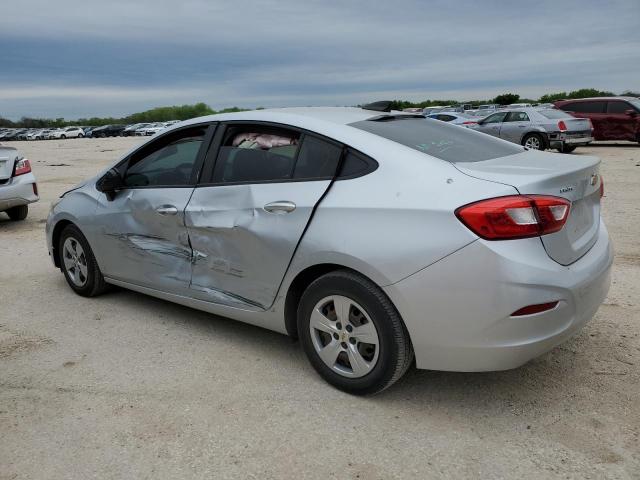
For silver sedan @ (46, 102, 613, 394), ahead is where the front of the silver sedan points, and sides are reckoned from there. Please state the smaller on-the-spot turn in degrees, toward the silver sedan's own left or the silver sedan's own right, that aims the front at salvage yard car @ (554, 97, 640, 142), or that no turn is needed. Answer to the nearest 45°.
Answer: approximately 90° to the silver sedan's own right

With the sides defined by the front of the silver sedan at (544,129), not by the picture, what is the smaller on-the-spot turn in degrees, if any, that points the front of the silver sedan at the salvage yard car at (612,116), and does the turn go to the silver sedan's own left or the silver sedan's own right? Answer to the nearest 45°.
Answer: approximately 90° to the silver sedan's own right

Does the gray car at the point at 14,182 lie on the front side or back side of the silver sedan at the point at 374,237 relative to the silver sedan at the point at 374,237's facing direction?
on the front side

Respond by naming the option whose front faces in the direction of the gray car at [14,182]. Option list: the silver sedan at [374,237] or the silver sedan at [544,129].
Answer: the silver sedan at [374,237]

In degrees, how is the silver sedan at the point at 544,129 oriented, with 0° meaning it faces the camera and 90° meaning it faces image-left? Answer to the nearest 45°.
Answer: approximately 135°

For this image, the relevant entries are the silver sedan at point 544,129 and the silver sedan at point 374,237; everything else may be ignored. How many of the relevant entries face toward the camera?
0

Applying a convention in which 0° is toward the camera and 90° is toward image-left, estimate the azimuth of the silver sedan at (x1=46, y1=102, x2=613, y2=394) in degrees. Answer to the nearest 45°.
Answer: approximately 135°

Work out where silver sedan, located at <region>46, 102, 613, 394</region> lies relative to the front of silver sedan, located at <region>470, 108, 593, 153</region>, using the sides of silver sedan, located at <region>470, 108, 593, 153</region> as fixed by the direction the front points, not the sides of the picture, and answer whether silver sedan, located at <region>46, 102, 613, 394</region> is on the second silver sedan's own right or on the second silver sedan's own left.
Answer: on the second silver sedan's own left

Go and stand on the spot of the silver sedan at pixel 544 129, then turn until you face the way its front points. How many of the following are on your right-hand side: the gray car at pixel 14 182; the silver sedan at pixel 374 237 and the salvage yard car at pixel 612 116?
1

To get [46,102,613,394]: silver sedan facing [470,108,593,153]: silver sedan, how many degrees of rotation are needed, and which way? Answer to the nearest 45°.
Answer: approximately 90° to its right

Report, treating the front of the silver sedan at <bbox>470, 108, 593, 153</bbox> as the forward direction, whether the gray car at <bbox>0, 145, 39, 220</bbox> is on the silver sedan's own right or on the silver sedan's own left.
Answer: on the silver sedan's own left
